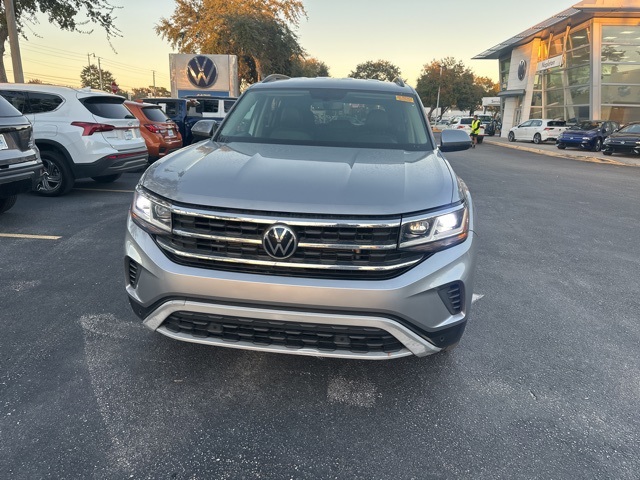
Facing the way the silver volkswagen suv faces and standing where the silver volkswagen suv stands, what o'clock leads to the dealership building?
The dealership building is roughly at 7 o'clock from the silver volkswagen suv.

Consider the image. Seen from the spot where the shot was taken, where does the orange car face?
facing away from the viewer and to the left of the viewer

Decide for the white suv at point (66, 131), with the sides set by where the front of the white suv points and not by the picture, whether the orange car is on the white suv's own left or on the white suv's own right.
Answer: on the white suv's own right

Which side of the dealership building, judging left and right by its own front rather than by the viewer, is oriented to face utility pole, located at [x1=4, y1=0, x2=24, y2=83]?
front

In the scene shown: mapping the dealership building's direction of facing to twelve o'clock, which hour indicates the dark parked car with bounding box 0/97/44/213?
The dark parked car is roughly at 11 o'clock from the dealership building.

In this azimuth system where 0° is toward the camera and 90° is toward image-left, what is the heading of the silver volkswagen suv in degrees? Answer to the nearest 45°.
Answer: approximately 0°

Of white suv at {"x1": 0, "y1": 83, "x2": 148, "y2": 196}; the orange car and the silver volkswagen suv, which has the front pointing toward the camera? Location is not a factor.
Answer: the silver volkswagen suv

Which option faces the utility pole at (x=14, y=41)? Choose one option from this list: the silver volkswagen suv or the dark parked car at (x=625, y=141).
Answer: the dark parked car

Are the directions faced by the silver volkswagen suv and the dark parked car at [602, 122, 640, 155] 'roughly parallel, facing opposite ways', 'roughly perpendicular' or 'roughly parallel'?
roughly perpendicular

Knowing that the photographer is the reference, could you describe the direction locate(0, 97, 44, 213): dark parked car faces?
facing away from the viewer and to the left of the viewer

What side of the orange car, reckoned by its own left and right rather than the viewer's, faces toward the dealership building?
right

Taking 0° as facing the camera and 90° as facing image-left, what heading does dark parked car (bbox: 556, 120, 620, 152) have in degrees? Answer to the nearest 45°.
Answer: approximately 45°

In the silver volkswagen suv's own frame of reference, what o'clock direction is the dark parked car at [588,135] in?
The dark parked car is roughly at 7 o'clock from the silver volkswagen suv.

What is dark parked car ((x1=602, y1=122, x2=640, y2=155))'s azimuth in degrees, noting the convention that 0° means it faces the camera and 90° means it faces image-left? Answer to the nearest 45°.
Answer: approximately 45°
